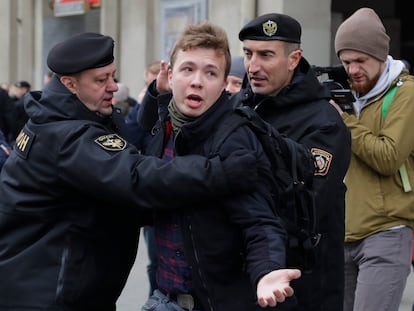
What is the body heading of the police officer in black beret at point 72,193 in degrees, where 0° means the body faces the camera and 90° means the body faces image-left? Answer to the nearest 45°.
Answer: approximately 270°

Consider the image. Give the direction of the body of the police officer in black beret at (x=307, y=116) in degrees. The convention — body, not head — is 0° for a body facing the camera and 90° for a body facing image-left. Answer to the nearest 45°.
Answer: approximately 45°

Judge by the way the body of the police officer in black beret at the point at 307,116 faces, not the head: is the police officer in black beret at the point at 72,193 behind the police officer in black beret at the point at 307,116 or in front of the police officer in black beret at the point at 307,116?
in front

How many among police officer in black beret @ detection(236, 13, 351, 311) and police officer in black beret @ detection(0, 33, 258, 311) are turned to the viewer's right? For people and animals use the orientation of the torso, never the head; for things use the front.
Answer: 1

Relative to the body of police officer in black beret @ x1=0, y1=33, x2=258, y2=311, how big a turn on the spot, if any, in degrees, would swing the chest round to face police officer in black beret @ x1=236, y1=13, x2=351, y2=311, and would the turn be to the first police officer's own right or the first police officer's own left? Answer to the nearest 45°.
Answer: approximately 45° to the first police officer's own left
